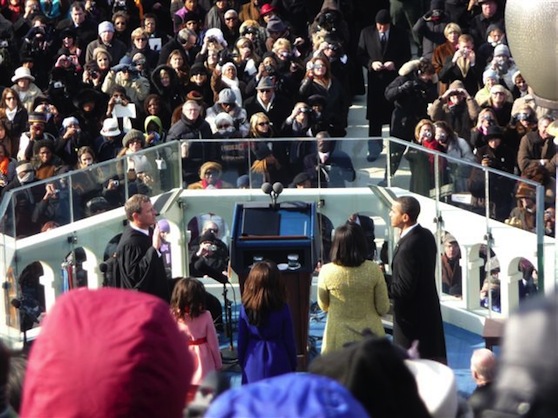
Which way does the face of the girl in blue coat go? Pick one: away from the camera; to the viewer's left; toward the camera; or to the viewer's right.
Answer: away from the camera

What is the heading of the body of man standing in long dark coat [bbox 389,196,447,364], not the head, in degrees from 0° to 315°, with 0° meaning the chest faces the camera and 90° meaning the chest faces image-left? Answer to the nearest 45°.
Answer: approximately 90°

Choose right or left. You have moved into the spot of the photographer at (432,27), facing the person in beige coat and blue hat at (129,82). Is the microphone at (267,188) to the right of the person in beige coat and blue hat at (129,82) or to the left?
left

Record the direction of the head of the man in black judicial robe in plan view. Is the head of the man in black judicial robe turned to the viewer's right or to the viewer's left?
to the viewer's right

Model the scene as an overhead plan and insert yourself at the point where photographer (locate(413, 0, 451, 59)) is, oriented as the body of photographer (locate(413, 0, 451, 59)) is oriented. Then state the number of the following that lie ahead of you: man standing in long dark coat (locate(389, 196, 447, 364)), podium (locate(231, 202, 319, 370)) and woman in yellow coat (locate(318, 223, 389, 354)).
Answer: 3

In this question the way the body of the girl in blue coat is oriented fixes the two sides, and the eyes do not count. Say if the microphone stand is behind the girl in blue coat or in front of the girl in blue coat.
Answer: in front

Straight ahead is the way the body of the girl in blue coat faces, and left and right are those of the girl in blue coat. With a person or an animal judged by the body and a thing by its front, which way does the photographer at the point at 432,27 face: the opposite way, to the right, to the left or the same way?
the opposite way

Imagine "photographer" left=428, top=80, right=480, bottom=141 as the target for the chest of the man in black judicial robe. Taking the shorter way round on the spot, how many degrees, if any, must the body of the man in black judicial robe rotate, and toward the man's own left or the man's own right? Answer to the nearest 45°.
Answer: approximately 45° to the man's own left

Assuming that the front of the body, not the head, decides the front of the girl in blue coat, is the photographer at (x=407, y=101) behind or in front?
in front

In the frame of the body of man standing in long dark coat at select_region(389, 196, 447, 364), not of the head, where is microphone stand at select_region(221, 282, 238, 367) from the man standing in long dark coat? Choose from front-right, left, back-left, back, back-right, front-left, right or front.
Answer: front-right

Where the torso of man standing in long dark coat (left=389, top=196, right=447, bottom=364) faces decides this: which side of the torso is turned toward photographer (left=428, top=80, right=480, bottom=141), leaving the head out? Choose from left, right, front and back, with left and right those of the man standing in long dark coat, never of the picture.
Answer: right

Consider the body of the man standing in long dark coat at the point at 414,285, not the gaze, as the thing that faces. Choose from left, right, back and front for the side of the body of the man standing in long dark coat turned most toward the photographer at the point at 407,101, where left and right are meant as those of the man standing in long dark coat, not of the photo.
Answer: right

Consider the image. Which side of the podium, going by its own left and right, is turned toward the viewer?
back

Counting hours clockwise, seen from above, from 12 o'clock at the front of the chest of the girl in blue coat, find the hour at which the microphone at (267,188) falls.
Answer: The microphone is roughly at 12 o'clock from the girl in blue coat.

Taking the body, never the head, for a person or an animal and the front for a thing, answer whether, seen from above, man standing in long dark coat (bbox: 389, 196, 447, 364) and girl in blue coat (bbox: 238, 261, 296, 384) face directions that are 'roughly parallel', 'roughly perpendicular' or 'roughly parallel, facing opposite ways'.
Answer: roughly perpendicular
